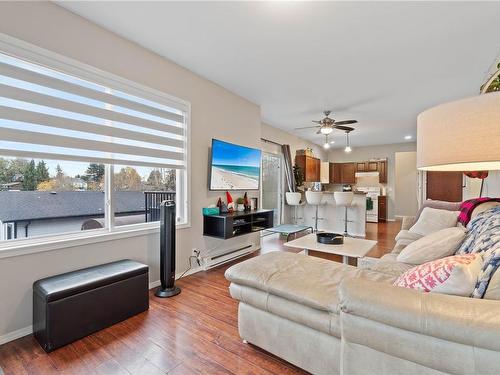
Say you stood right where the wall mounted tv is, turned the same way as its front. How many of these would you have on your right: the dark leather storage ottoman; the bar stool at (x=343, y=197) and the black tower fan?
2

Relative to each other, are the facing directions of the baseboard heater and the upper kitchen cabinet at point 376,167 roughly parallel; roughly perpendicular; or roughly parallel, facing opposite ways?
roughly perpendicular

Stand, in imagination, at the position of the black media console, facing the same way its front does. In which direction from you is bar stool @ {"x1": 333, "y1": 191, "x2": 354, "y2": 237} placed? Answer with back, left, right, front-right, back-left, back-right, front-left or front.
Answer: left

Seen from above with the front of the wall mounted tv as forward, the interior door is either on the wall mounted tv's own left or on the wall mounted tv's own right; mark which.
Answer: on the wall mounted tv's own left

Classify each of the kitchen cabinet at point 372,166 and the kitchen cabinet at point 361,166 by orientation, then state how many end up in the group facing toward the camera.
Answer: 2

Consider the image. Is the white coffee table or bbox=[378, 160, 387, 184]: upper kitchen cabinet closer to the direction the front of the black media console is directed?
the white coffee table

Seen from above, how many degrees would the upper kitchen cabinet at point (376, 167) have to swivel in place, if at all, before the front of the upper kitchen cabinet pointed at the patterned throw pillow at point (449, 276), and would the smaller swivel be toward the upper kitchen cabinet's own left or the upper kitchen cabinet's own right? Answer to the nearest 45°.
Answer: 0° — it already faces it

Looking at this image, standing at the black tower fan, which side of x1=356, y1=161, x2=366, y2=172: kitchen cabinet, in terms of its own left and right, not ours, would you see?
front

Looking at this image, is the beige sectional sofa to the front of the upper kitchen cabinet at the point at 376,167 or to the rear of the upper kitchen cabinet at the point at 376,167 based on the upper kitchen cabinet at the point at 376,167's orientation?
to the front

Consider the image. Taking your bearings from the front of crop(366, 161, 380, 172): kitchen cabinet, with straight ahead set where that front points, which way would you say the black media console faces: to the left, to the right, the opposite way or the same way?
to the left

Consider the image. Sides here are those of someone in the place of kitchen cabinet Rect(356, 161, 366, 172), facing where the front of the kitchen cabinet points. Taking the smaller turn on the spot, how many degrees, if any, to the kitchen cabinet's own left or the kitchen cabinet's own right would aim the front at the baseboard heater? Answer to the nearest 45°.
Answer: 0° — it already faces it

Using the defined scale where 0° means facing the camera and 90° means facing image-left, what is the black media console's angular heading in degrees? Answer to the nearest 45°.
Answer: approximately 315°

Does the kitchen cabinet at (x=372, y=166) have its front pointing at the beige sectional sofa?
yes

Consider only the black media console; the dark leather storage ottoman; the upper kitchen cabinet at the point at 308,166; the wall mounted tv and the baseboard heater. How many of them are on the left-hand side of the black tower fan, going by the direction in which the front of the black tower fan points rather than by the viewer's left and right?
4

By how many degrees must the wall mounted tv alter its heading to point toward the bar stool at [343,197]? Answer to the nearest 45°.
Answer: approximately 90° to its left
